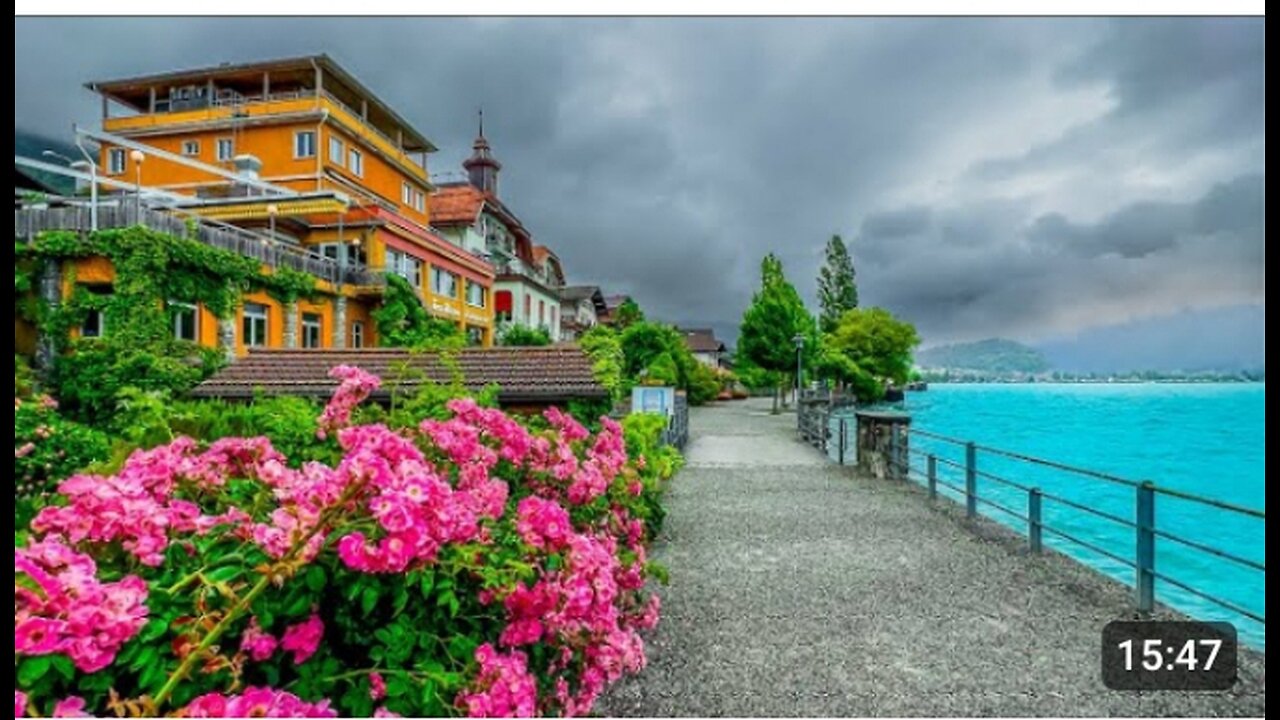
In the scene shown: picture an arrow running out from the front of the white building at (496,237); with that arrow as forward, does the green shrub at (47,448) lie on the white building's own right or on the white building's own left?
on the white building's own right

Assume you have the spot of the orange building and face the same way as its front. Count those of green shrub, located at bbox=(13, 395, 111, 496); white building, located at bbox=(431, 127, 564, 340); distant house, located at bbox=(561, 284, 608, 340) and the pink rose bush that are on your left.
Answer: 2

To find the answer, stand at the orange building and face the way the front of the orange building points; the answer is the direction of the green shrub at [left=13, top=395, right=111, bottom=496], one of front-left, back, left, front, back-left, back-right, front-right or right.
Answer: front-right

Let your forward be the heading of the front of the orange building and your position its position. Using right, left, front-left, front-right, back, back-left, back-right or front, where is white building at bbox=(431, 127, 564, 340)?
left

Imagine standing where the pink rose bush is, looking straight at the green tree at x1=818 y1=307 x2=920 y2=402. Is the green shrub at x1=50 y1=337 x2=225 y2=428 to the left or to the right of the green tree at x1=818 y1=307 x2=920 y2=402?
left

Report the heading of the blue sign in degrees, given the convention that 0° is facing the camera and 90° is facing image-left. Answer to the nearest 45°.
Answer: approximately 0°

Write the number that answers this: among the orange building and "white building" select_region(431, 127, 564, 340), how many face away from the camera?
0

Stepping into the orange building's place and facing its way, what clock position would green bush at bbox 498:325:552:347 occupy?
The green bush is roughly at 10 o'clock from the orange building.

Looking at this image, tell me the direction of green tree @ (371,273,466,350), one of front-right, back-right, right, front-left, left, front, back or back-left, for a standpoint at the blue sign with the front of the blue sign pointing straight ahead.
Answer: back-right

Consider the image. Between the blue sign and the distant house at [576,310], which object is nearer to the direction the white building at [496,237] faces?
the blue sign

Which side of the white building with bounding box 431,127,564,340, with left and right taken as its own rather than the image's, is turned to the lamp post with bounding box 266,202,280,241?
right

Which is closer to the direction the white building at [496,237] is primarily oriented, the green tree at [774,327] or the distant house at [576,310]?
the green tree
